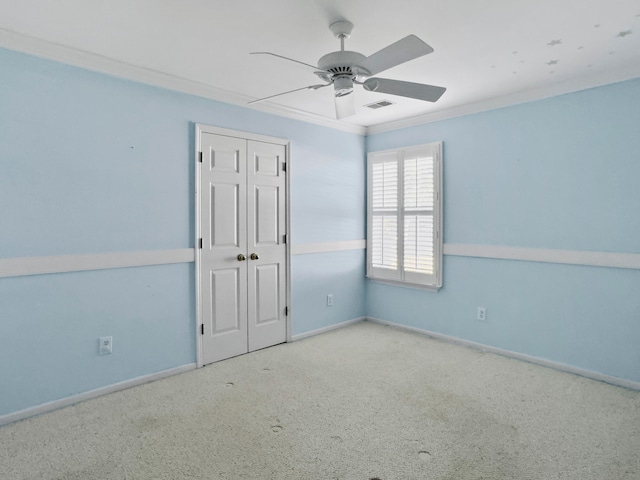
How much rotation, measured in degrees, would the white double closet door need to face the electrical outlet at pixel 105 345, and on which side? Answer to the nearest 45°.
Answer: approximately 90° to its right

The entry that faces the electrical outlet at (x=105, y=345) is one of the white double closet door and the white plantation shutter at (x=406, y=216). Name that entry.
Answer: the white plantation shutter

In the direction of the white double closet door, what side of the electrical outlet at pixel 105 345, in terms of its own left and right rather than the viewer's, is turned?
left

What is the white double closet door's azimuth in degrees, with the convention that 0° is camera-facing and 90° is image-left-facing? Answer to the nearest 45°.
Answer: approximately 315°

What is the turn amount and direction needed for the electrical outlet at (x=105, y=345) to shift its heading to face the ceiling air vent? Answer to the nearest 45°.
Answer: approximately 90° to its left

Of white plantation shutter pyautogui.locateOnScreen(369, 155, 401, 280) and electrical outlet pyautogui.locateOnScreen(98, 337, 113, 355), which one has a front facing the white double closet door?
the white plantation shutter

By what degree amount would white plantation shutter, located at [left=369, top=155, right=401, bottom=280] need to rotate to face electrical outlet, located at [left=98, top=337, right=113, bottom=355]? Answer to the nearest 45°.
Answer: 0° — it already faces it

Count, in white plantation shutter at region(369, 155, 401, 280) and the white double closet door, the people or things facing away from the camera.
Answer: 0

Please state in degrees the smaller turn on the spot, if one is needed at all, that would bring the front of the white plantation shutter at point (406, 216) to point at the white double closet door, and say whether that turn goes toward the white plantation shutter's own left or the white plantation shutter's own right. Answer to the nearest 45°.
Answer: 0° — it already faces it

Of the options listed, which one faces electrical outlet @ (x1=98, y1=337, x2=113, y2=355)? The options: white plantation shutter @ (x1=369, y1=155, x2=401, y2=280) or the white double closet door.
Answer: the white plantation shutter

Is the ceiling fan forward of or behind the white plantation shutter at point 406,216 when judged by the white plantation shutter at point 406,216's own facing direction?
forward
